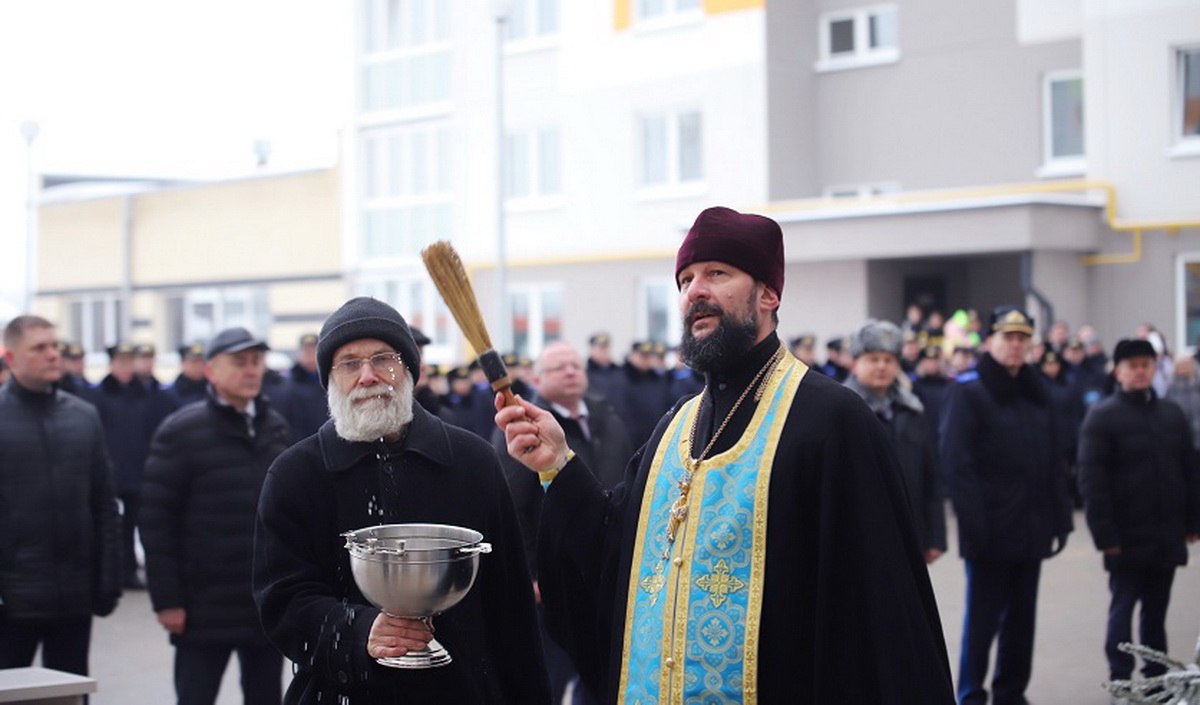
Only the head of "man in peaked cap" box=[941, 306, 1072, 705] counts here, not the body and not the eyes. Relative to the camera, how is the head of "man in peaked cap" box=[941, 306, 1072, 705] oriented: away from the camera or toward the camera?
toward the camera

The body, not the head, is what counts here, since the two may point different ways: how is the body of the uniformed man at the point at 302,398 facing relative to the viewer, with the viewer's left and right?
facing the viewer and to the right of the viewer

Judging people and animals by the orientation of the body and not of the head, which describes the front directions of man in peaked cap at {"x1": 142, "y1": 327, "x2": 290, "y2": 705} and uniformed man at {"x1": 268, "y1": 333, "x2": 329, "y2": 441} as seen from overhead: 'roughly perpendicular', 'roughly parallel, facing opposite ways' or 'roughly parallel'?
roughly parallel

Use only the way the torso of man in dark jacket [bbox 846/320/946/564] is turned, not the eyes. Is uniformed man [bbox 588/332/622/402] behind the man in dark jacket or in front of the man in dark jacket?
behind

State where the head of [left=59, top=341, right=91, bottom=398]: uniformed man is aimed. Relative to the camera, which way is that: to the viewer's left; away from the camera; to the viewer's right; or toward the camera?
toward the camera

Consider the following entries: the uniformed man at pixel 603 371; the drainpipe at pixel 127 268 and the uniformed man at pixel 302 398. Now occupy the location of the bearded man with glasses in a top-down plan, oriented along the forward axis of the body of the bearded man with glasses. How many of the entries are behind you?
3

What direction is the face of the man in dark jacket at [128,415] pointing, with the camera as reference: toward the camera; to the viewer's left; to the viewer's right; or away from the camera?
toward the camera

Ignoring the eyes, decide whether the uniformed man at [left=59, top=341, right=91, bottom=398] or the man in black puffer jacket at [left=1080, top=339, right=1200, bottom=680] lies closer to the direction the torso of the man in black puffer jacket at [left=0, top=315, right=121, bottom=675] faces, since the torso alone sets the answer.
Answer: the man in black puffer jacket

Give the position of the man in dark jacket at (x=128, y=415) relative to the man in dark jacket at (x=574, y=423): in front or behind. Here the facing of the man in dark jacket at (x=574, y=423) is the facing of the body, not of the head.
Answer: behind

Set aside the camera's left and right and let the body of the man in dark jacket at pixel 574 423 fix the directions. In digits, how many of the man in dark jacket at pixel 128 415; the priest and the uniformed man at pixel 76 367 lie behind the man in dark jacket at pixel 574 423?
2

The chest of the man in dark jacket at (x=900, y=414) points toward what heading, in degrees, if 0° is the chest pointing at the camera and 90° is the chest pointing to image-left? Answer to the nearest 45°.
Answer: approximately 0°

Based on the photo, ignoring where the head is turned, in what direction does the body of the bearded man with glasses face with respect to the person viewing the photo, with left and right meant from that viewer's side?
facing the viewer

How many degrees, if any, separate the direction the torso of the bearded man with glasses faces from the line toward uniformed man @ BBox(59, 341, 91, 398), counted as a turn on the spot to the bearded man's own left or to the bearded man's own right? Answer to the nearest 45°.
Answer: approximately 180°

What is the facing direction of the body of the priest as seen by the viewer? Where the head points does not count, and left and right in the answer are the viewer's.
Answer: facing the viewer and to the left of the viewer

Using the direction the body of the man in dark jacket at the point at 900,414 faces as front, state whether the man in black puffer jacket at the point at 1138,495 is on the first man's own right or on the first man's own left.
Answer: on the first man's own left

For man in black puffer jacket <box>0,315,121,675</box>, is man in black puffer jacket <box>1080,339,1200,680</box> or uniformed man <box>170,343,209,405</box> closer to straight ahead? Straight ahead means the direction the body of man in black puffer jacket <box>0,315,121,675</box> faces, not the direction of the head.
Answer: the man in black puffer jacket

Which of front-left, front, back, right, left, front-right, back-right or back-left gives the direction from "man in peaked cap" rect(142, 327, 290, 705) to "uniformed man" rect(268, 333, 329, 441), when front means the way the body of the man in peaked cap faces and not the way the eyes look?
back-left

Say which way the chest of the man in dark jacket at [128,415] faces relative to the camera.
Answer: toward the camera

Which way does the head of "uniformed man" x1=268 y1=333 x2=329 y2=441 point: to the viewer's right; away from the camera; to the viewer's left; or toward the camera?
toward the camera

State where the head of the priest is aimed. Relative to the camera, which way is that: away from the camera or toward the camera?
toward the camera

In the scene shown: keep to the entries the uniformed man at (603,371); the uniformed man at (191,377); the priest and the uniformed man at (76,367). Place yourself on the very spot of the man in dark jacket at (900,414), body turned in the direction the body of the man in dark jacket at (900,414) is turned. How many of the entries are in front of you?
1

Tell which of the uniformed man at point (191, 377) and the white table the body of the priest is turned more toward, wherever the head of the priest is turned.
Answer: the white table
